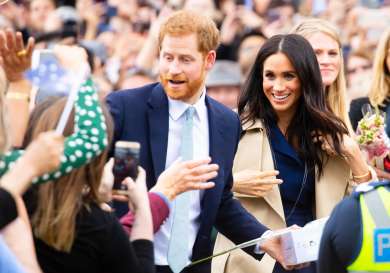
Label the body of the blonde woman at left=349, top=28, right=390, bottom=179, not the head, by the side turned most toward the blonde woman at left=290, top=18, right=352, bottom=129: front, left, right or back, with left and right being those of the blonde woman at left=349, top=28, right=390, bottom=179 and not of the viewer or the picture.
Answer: right

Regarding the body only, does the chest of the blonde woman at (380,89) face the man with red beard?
no

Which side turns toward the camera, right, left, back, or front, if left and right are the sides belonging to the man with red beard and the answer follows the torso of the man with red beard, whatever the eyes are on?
front

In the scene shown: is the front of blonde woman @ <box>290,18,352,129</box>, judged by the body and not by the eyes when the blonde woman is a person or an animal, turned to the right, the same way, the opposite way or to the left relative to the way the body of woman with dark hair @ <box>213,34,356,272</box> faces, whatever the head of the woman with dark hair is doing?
the same way

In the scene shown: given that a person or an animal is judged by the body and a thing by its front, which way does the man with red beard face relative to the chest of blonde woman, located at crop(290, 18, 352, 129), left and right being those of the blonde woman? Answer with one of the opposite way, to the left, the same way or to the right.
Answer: the same way

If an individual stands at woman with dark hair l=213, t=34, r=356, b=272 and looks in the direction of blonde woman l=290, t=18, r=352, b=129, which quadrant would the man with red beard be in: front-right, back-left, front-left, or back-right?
back-left

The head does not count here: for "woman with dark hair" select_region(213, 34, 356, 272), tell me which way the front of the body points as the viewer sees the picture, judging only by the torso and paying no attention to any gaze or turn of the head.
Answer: toward the camera

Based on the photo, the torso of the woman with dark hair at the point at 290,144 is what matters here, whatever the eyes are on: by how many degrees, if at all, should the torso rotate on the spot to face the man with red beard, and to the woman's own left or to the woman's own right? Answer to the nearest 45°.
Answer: approximately 45° to the woman's own right

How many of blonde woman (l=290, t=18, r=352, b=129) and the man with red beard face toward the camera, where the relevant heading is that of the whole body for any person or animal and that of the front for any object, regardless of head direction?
2

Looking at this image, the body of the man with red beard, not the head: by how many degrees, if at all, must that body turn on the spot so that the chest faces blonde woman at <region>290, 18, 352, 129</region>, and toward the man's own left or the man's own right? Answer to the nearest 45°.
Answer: approximately 135° to the man's own left

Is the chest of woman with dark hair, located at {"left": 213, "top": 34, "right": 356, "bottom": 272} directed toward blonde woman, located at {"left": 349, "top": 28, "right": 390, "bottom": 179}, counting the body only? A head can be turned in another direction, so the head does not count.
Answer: no

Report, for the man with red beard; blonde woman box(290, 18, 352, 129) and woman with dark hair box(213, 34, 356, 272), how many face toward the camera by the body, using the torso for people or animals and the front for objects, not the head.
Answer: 3

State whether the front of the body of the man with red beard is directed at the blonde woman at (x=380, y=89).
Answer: no

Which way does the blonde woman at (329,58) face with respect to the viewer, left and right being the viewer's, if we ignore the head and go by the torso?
facing the viewer

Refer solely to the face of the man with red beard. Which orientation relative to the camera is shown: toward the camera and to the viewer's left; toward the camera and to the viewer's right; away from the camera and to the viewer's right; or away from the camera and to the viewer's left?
toward the camera and to the viewer's left

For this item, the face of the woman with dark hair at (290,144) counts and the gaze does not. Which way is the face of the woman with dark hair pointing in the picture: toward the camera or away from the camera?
toward the camera
